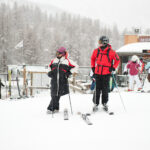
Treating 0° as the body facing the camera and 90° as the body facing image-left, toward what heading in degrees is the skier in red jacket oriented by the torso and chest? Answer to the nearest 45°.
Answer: approximately 0°

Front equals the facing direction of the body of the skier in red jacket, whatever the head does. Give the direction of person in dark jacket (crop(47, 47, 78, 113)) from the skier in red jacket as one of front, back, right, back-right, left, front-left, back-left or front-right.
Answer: right
